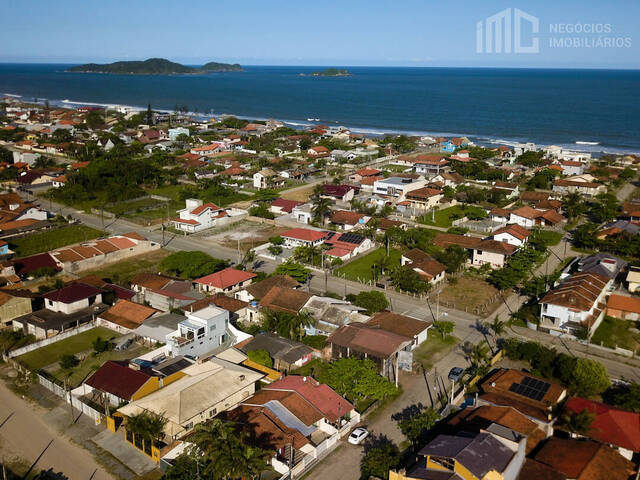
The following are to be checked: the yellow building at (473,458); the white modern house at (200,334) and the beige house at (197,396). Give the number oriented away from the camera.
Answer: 0

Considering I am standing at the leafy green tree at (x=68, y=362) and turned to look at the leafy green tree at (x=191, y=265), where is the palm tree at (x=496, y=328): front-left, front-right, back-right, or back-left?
front-right

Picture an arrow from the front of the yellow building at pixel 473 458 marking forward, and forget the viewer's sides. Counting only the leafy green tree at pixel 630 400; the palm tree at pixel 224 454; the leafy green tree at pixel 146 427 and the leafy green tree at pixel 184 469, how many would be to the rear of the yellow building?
1

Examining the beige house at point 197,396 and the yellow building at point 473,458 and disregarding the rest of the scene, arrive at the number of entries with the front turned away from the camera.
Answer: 0

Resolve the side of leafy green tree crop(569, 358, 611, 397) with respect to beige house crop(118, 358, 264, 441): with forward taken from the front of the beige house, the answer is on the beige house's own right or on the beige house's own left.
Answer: on the beige house's own left

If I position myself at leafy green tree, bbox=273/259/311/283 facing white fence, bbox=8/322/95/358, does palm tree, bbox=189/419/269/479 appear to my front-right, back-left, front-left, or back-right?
front-left

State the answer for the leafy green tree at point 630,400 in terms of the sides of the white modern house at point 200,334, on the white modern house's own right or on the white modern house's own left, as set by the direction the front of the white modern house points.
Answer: on the white modern house's own left

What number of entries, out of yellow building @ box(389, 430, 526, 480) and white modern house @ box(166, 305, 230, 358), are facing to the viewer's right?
0

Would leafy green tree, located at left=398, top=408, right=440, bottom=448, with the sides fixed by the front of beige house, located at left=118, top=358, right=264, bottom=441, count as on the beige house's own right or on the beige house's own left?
on the beige house's own left

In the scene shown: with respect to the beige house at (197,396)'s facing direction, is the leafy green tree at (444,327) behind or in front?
behind

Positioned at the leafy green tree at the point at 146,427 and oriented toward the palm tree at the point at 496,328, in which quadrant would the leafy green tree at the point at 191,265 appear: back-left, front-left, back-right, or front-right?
front-left

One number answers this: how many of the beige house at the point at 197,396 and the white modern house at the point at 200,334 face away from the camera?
0

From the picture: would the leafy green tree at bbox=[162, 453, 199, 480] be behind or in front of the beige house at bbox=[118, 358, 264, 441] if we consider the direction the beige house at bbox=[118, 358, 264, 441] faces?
in front

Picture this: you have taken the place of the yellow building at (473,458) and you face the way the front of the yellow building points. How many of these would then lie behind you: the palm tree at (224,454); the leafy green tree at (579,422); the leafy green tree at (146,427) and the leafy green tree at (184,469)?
1

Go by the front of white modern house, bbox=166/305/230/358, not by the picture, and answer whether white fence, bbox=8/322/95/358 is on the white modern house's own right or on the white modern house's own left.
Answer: on the white modern house's own right

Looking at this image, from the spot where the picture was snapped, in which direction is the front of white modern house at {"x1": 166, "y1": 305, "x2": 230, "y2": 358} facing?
facing the viewer and to the left of the viewer

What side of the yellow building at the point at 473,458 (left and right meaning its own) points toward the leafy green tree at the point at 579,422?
back

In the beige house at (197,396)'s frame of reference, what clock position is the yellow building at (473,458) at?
The yellow building is roughly at 9 o'clock from the beige house.

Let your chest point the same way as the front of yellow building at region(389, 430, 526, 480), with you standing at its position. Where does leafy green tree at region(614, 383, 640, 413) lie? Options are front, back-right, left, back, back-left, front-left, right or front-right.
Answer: back
